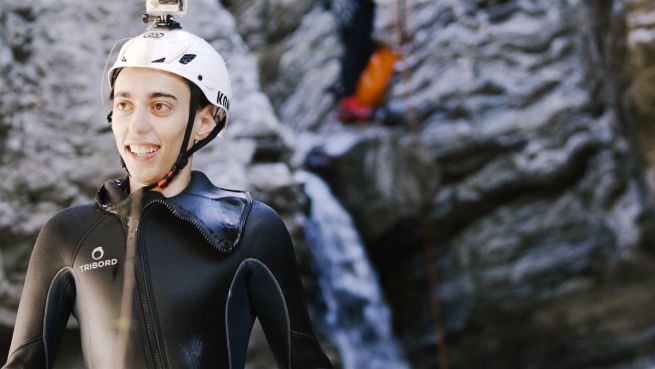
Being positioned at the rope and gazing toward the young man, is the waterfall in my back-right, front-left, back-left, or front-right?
front-right

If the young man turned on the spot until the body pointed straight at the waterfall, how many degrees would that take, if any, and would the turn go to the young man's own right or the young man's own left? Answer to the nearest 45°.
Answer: approximately 180°

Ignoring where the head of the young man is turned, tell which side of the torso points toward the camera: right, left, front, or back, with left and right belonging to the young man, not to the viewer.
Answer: front

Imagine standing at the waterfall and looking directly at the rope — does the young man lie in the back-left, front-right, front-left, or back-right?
back-right

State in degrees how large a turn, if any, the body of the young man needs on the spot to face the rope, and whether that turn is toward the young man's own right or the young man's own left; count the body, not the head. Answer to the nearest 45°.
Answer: approximately 135° to the young man's own left

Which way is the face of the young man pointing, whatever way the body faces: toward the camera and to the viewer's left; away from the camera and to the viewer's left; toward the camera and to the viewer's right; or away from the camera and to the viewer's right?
toward the camera and to the viewer's left
